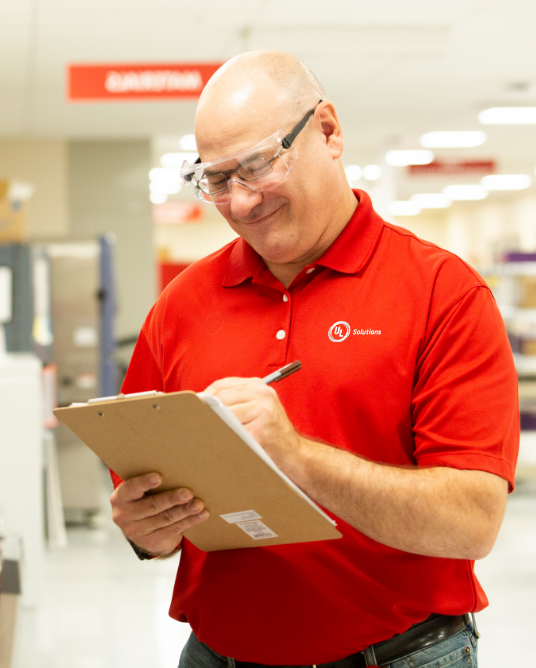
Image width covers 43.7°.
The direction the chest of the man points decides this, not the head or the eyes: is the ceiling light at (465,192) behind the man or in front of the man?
behind

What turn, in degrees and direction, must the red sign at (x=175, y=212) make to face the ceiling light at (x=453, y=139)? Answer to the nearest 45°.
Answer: approximately 45° to its left

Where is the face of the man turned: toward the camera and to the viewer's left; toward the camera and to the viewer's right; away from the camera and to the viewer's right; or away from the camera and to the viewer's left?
toward the camera and to the viewer's left

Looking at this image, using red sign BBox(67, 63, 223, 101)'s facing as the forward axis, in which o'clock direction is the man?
The man is roughly at 12 o'clock from the red sign.

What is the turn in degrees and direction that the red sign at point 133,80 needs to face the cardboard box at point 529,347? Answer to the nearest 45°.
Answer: approximately 90° to its left

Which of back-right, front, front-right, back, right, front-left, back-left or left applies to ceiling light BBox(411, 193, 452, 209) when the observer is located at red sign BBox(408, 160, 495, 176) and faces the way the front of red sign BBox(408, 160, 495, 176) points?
back

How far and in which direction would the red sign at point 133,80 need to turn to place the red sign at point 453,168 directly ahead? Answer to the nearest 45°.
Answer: approximately 135° to its left

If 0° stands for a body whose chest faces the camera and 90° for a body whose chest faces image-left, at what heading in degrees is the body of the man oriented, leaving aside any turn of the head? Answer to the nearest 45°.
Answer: approximately 45°

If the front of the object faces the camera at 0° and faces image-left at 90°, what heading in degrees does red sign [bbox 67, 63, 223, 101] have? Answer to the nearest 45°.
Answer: approximately 0°

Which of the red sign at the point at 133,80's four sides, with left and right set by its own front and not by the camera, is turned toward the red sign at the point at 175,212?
back
